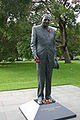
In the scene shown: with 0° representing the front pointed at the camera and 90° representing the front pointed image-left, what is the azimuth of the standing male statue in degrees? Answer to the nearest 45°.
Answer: approximately 0°
